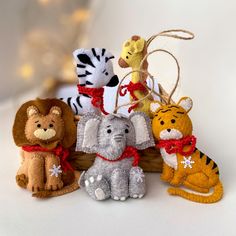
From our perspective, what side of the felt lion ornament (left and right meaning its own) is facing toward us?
front

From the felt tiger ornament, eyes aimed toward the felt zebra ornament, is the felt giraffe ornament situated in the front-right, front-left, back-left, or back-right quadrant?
front-right
